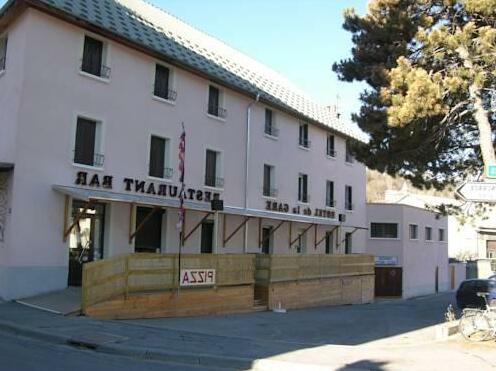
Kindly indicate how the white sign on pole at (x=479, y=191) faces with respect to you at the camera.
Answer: facing the viewer

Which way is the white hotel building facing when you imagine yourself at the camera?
facing the viewer and to the right of the viewer

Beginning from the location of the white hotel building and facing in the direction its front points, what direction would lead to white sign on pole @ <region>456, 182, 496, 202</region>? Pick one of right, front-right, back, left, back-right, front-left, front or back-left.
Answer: front

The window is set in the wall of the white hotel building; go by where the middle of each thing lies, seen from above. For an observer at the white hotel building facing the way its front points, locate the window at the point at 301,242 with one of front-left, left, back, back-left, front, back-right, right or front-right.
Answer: left

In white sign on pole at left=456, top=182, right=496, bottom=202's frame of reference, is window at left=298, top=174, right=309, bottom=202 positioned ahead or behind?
behind

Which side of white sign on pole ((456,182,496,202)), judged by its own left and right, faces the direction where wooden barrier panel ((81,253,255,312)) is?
right

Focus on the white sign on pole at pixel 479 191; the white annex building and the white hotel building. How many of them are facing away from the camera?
0

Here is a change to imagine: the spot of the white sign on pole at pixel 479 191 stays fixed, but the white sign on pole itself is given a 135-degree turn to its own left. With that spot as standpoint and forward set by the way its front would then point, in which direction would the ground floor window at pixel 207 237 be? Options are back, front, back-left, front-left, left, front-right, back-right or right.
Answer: left

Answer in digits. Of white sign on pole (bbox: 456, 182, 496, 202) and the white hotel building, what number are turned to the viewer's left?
0
